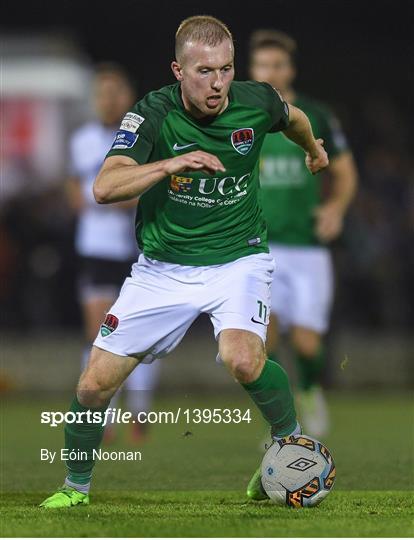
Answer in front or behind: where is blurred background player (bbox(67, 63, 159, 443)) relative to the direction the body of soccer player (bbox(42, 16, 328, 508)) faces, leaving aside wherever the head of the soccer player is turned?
behind

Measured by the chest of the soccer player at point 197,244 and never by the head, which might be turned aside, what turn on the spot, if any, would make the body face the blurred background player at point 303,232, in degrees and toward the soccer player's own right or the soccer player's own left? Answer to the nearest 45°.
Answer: approximately 180°

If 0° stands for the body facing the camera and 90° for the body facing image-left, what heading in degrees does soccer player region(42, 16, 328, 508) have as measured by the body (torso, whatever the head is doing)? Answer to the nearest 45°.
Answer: approximately 0°
